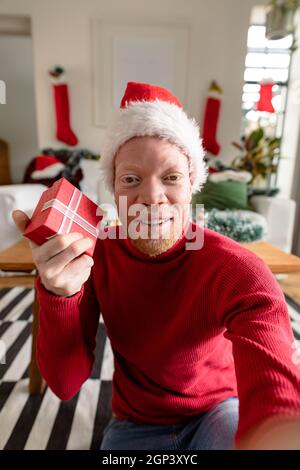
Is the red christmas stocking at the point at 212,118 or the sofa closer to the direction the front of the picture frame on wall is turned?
the sofa

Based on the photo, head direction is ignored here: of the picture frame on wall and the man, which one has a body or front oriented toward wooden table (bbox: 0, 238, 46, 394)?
the picture frame on wall

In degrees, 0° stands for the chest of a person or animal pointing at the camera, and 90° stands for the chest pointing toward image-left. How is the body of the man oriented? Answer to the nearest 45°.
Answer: approximately 0°

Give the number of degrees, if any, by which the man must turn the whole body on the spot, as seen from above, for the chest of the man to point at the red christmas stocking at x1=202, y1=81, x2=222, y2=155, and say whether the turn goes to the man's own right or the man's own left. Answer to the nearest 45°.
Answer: approximately 180°

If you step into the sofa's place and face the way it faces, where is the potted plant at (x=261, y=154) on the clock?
The potted plant is roughly at 8 o'clock from the sofa.

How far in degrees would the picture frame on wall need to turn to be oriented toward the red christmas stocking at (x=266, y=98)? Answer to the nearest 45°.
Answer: approximately 90° to its left

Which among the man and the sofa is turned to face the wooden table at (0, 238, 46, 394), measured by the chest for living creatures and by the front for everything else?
the sofa

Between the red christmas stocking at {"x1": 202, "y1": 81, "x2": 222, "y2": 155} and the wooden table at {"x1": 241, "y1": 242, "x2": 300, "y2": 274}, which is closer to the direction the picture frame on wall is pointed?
the wooden table

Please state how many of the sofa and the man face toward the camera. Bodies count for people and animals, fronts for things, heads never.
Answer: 2

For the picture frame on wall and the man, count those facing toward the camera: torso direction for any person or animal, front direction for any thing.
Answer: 2

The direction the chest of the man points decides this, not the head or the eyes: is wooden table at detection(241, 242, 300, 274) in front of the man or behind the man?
behind

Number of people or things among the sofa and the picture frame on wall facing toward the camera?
2

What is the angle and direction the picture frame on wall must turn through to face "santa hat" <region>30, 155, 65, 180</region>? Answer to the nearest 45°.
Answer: approximately 45° to its right

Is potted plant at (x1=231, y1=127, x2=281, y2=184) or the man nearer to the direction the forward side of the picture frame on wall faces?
the man
